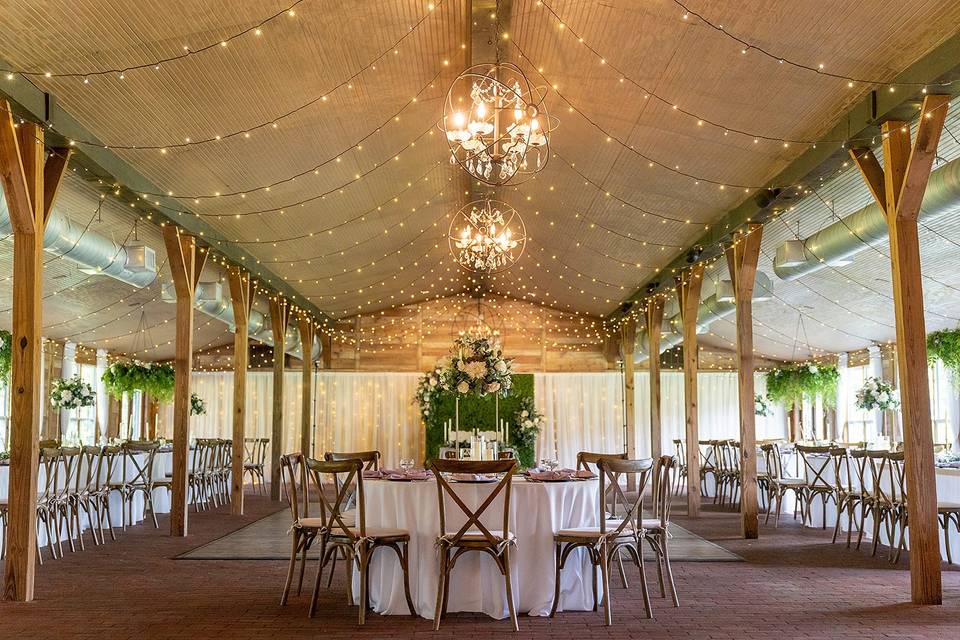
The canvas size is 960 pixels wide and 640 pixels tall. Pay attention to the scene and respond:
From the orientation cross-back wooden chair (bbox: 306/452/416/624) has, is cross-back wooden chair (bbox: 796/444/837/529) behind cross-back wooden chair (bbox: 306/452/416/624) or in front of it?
in front

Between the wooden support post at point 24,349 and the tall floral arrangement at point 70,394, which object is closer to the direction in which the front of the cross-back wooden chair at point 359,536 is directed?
the tall floral arrangement

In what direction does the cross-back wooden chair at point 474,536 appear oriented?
away from the camera

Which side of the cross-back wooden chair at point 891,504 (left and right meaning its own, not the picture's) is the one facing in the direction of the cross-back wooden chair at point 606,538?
back

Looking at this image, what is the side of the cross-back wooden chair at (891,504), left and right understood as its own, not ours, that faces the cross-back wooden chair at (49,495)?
back

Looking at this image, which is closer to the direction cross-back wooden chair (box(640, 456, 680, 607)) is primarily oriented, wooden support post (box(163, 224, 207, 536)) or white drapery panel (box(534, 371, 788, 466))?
the wooden support post

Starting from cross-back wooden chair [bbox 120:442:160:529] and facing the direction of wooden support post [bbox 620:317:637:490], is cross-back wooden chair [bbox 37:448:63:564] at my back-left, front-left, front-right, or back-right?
back-right

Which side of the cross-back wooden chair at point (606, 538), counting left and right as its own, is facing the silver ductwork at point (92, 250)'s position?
front

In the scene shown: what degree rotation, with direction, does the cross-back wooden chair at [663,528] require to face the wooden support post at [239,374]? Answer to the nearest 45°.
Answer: approximately 45° to its right

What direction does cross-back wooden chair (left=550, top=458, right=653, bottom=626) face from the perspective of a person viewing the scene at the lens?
facing away from the viewer and to the left of the viewer

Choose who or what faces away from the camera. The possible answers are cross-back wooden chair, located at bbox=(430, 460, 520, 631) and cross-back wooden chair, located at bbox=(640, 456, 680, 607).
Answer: cross-back wooden chair, located at bbox=(430, 460, 520, 631)

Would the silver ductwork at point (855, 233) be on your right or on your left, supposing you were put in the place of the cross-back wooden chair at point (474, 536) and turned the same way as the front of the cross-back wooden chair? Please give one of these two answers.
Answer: on your right

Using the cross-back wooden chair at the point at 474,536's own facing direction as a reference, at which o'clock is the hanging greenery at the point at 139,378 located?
The hanging greenery is roughly at 11 o'clock from the cross-back wooden chair.

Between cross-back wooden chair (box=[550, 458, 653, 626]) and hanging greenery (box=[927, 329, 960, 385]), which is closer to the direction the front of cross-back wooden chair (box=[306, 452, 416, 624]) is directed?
the hanging greenery

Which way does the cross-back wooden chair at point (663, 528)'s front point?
to the viewer's left

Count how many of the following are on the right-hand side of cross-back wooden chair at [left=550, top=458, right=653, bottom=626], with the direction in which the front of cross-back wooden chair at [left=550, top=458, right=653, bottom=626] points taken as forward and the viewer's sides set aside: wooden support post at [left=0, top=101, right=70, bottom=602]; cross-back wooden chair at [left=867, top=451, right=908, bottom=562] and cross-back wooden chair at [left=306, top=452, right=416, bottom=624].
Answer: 1

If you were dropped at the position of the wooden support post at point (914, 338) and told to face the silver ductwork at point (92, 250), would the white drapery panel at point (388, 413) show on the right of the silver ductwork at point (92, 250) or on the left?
right
